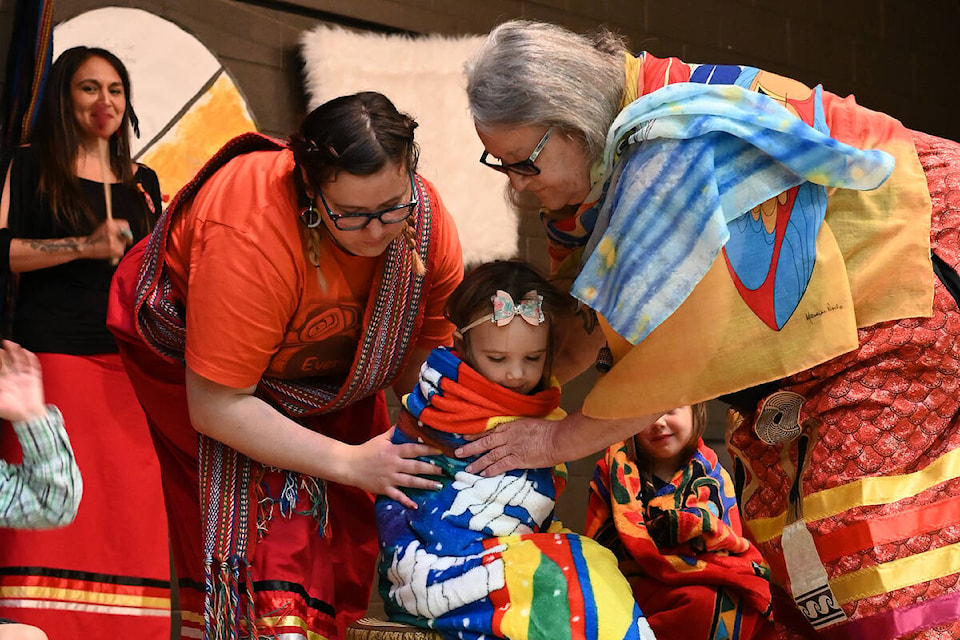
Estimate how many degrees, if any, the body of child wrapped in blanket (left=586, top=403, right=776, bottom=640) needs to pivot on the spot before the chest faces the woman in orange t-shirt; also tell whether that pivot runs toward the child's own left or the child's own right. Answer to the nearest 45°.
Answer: approximately 45° to the child's own right

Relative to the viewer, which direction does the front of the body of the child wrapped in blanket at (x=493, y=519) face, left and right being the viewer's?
facing the viewer and to the right of the viewer

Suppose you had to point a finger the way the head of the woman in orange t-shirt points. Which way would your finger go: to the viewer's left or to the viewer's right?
to the viewer's right

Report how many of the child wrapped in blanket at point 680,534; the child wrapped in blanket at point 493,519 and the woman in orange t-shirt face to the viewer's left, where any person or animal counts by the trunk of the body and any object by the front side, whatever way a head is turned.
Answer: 0

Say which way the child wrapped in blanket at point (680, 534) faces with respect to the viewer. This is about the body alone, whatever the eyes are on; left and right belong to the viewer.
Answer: facing the viewer

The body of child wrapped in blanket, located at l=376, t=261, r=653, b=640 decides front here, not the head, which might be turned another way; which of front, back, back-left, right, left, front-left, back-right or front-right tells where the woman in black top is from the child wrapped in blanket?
back

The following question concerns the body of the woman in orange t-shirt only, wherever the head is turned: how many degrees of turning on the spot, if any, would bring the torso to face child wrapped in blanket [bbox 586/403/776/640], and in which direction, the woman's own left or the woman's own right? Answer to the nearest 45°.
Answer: approximately 45° to the woman's own left

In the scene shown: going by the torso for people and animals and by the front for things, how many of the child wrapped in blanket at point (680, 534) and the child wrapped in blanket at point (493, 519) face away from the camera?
0

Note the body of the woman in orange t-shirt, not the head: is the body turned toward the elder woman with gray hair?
yes
